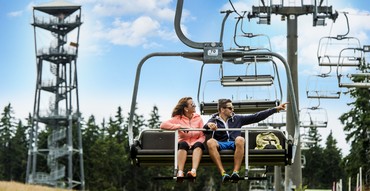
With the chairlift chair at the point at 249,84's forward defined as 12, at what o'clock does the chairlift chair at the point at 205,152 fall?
the chairlift chair at the point at 205,152 is roughly at 12 o'clock from the chairlift chair at the point at 249,84.

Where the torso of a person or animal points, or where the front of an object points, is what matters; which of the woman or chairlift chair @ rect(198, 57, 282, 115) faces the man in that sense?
the chairlift chair

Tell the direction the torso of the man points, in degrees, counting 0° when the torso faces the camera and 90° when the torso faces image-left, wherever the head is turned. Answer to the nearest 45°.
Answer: approximately 0°

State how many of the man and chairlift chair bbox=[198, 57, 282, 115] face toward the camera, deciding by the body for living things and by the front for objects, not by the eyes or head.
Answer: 2

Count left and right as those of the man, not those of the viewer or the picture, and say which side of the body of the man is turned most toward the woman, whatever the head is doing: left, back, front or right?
right

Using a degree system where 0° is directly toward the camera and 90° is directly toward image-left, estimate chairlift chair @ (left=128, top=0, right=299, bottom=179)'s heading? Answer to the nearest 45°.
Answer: approximately 0°

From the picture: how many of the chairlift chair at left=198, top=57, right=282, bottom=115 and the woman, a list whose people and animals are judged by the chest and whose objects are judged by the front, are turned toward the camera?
2

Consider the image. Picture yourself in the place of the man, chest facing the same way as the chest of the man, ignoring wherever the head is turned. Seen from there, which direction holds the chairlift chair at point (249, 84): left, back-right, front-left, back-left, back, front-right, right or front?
back

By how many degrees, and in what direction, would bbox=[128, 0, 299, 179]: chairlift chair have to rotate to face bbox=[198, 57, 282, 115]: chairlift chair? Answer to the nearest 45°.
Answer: approximately 180°
